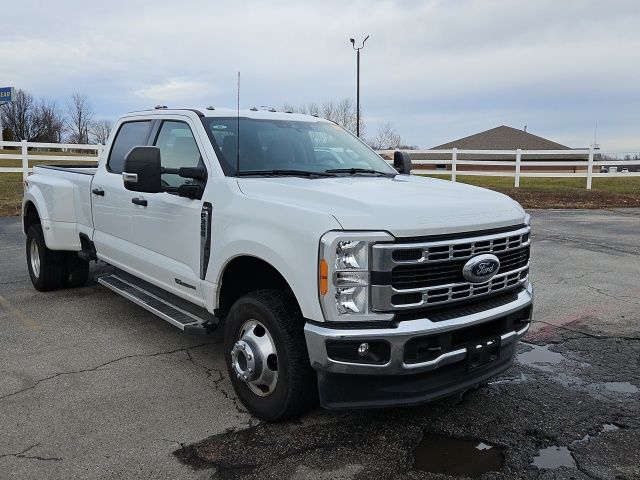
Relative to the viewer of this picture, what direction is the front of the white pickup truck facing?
facing the viewer and to the right of the viewer
